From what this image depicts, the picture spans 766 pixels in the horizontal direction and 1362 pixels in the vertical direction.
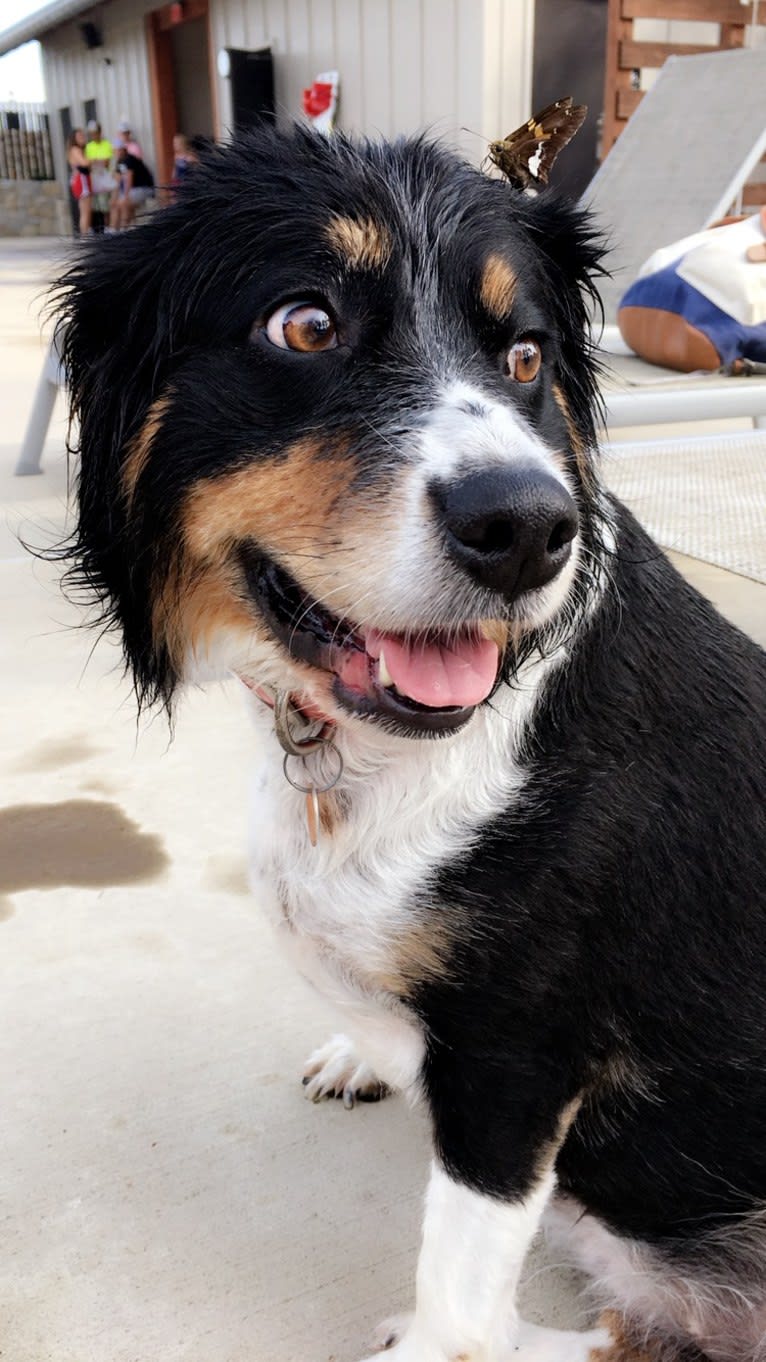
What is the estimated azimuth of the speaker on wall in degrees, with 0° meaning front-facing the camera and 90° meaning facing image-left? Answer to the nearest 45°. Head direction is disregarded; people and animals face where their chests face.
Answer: approximately 45°

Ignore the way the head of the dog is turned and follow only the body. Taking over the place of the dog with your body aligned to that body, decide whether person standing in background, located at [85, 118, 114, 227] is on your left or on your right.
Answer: on your right

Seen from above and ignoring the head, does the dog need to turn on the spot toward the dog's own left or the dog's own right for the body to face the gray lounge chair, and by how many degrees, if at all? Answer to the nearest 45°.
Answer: approximately 135° to the dog's own right

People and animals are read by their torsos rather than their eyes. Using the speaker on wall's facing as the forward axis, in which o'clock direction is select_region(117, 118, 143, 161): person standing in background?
The person standing in background is roughly at 10 o'clock from the speaker on wall.

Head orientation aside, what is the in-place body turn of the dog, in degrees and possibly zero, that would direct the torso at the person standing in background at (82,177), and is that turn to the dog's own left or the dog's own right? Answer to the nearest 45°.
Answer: approximately 135° to the dog's own right

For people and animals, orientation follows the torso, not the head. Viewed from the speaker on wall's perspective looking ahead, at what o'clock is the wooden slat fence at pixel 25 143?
The wooden slat fence is roughly at 4 o'clock from the speaker on wall.

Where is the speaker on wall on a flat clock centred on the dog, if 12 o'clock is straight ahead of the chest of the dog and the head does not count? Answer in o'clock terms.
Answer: The speaker on wall is roughly at 4 o'clock from the dog.

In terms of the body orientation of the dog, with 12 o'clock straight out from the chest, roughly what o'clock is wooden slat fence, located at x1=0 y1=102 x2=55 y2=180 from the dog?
The wooden slat fence is roughly at 4 o'clock from the dog.

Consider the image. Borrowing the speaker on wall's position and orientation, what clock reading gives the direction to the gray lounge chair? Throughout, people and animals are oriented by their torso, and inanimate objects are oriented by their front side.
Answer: The gray lounge chair is roughly at 10 o'clock from the speaker on wall.

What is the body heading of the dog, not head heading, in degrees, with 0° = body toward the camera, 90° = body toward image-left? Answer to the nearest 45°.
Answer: approximately 45°
